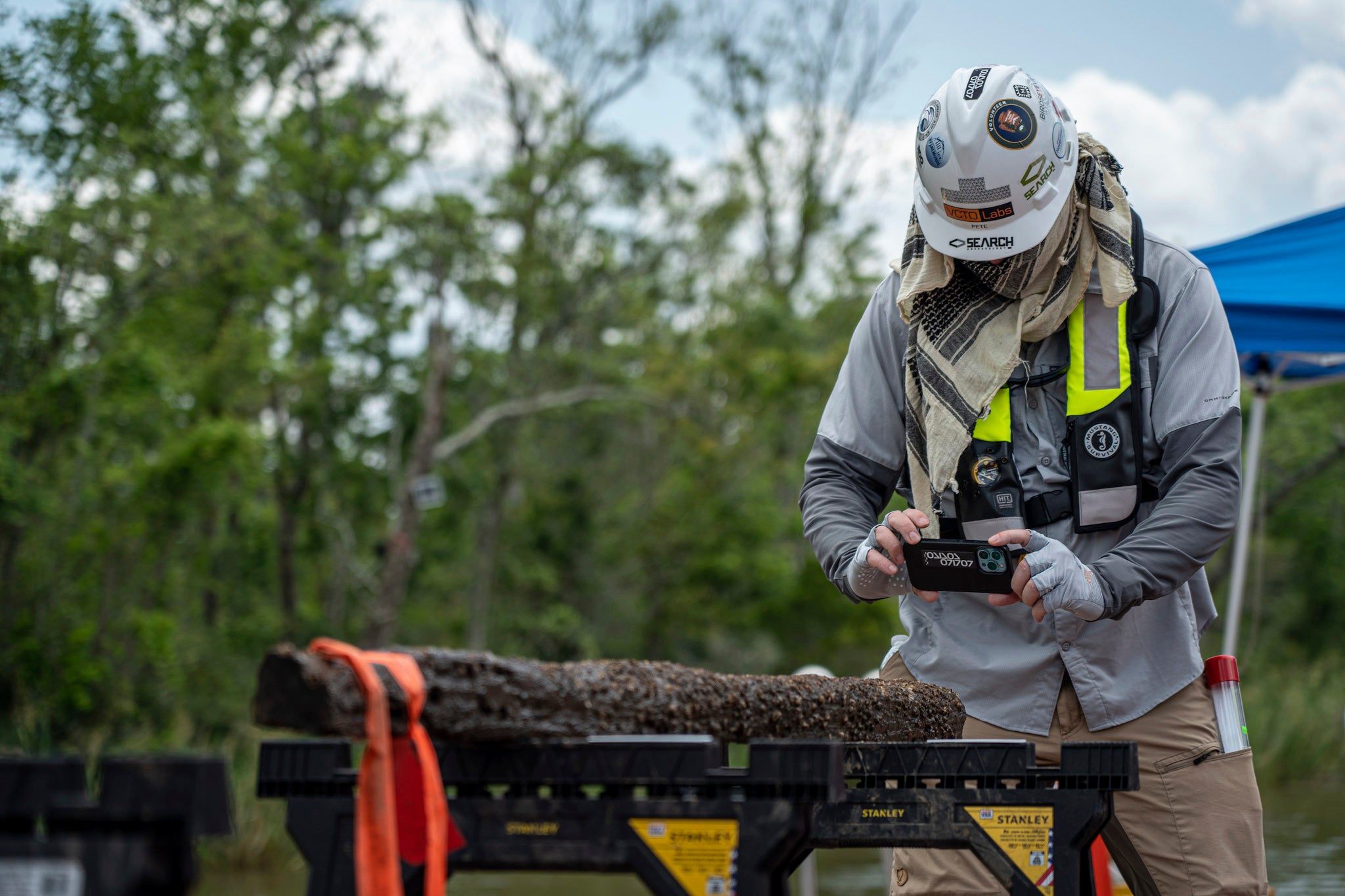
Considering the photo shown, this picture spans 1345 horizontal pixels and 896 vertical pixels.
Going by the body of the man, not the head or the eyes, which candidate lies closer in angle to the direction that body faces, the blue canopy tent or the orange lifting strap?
the orange lifting strap

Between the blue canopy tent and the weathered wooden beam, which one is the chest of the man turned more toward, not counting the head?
the weathered wooden beam

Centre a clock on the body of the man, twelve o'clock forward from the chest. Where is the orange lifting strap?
The orange lifting strap is roughly at 1 o'clock from the man.

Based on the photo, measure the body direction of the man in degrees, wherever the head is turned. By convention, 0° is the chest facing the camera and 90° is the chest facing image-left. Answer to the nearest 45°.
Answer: approximately 0°

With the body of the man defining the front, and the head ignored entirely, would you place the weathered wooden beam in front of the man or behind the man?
in front

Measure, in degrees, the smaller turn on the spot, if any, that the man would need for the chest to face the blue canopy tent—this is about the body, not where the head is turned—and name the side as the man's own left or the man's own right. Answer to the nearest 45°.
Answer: approximately 180°
